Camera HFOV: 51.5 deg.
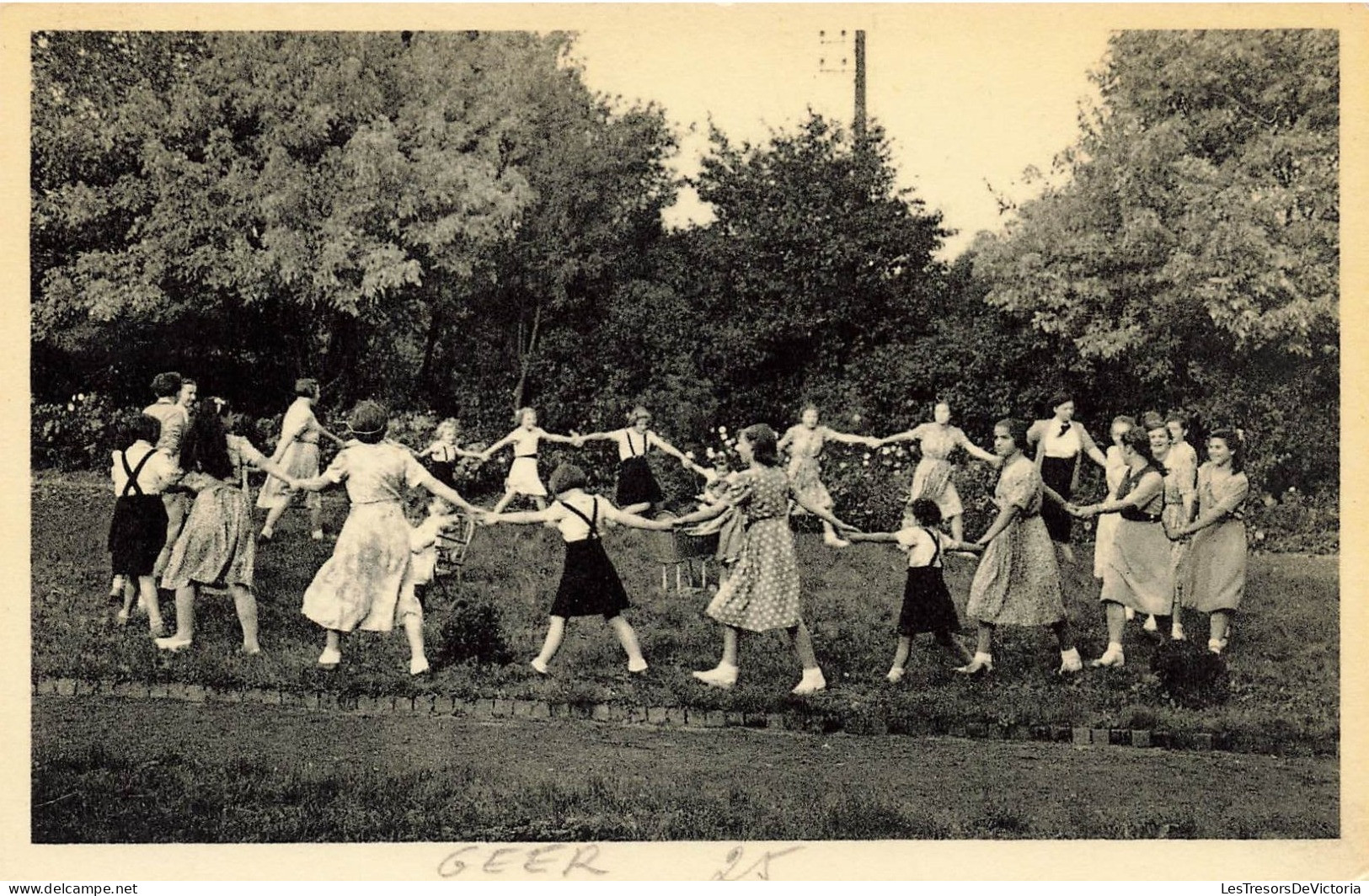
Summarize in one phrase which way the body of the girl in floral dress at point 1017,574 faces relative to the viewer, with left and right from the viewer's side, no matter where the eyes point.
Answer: facing to the left of the viewer

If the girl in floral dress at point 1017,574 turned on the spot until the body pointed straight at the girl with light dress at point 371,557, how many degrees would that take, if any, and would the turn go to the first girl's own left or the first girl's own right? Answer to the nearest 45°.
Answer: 0° — they already face them

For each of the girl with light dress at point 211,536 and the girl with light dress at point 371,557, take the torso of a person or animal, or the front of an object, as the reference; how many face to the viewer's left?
0

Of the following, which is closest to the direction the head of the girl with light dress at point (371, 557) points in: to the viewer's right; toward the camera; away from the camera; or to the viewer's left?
away from the camera

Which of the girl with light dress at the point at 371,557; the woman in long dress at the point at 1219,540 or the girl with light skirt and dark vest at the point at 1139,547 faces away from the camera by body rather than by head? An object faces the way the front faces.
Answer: the girl with light dress at the point at 371,557

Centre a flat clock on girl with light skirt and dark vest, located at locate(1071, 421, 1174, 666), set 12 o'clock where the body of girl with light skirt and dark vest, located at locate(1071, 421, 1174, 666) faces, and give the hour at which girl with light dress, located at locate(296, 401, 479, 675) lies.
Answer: girl with light dress, located at locate(296, 401, 479, 675) is roughly at 11 o'clock from girl with light skirt and dark vest, located at locate(1071, 421, 1174, 666).

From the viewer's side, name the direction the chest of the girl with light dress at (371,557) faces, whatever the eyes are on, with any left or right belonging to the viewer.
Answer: facing away from the viewer

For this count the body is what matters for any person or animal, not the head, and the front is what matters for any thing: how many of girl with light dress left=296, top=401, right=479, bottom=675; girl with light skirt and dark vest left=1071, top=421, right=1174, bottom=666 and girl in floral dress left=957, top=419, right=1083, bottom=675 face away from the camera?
1

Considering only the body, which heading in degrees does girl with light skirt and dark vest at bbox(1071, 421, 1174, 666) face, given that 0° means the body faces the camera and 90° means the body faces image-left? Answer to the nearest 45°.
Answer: approximately 90°

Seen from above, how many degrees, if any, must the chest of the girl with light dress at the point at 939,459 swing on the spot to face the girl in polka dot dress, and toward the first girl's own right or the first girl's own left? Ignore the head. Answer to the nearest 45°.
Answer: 0° — they already face them

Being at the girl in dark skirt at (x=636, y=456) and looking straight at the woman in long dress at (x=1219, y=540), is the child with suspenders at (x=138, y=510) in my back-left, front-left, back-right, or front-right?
back-right

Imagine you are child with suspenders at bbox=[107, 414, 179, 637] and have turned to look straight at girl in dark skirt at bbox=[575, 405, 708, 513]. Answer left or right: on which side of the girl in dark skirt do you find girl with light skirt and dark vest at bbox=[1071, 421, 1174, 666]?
right
